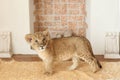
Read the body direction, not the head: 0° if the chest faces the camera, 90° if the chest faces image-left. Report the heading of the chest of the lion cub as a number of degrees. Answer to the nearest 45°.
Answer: approximately 90°

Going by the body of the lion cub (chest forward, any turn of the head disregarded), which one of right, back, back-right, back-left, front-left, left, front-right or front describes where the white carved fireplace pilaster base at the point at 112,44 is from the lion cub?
back-right

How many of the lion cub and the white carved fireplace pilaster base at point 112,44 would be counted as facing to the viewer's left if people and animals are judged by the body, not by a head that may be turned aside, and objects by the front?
1

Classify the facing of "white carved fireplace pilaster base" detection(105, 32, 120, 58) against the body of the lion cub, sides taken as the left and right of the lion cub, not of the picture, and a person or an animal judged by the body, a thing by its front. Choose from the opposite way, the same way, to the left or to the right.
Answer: to the left

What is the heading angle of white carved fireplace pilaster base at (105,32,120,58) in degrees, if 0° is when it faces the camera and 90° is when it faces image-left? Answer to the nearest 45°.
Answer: approximately 0°
